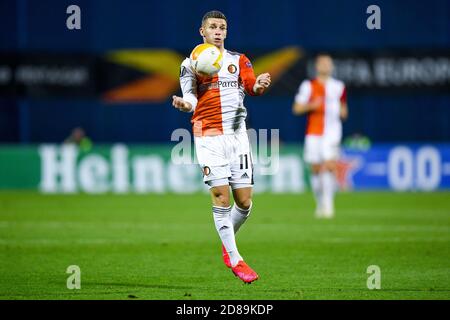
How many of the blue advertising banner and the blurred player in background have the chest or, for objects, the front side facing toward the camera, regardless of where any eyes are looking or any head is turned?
2

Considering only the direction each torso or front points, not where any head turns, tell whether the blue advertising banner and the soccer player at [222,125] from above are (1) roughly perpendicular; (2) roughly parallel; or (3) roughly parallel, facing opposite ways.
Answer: roughly parallel

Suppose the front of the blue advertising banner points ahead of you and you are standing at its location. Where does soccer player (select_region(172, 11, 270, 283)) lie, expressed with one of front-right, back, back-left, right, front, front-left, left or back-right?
front

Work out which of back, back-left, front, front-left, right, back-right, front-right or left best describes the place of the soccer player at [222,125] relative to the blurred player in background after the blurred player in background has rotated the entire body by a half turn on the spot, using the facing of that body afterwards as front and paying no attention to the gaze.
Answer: back

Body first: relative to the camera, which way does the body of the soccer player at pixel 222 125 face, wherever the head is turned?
toward the camera

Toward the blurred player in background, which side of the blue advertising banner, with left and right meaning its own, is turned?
front

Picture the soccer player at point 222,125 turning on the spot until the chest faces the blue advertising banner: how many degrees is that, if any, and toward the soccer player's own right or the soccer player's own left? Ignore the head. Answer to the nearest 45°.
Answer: approximately 180°

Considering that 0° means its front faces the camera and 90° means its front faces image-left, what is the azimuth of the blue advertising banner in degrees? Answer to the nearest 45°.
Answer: approximately 0°

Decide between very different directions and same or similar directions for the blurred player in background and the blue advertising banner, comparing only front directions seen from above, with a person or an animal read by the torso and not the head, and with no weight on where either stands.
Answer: same or similar directions

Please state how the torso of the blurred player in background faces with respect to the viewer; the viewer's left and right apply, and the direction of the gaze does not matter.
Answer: facing the viewer

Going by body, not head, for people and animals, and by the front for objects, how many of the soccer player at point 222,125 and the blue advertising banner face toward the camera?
2
